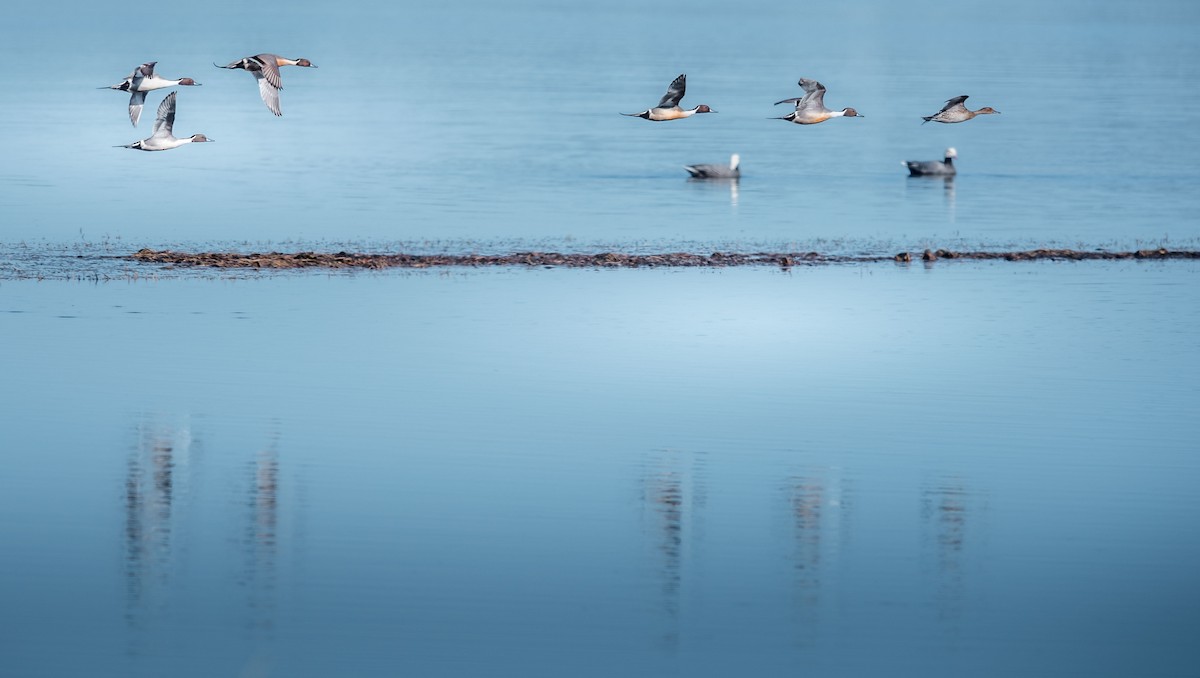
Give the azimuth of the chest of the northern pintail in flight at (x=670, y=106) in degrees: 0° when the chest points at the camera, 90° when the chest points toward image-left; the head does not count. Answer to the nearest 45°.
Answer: approximately 270°

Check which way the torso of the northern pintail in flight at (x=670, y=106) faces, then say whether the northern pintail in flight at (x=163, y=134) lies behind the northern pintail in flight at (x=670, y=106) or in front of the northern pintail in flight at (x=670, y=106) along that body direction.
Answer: behind

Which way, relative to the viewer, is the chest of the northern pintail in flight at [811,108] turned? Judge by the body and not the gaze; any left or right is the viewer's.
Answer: facing to the right of the viewer

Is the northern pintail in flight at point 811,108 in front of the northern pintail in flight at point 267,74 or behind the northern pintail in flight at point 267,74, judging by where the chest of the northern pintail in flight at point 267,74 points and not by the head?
in front

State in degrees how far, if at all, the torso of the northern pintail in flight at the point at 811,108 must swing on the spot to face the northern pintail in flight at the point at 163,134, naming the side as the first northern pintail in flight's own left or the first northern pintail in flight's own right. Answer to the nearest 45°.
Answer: approximately 180°

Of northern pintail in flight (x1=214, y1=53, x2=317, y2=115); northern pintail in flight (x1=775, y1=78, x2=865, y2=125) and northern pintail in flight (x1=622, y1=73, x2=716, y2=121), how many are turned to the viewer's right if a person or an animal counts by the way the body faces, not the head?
3

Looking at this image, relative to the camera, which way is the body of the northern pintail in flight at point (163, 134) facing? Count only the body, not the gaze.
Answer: to the viewer's right

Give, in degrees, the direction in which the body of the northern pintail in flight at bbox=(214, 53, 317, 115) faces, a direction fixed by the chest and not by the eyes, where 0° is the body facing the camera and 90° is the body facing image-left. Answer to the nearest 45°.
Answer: approximately 270°

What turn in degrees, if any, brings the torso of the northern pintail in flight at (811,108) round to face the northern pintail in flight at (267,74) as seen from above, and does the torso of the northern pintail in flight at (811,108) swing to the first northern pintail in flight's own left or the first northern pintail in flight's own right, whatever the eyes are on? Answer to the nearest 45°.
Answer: approximately 135° to the first northern pintail in flight's own right

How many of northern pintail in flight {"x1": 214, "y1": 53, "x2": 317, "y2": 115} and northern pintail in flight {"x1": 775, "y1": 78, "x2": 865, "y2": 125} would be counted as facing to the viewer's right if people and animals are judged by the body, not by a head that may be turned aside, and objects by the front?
2

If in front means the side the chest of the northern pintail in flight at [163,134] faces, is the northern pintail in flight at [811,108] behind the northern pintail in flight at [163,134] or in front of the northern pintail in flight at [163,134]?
in front

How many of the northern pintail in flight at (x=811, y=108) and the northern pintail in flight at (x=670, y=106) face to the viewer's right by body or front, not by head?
2
